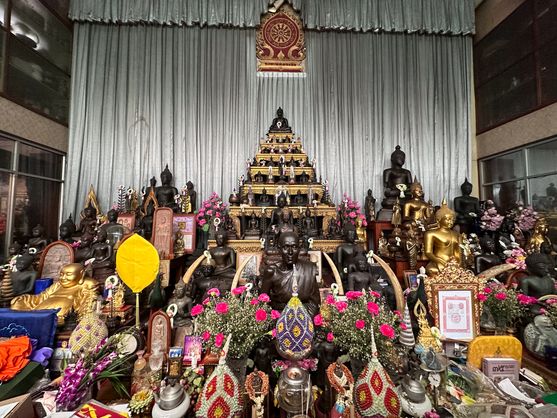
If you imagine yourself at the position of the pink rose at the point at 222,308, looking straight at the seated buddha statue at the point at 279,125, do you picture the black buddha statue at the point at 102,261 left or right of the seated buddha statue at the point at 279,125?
left

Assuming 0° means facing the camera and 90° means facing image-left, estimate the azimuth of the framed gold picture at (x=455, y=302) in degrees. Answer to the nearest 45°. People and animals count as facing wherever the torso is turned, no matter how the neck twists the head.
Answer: approximately 0°

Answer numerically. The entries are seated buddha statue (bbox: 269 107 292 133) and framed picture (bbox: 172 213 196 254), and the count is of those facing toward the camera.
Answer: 2

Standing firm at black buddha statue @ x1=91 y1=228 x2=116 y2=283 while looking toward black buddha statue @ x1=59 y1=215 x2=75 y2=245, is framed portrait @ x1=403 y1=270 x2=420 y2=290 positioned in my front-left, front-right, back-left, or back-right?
back-right

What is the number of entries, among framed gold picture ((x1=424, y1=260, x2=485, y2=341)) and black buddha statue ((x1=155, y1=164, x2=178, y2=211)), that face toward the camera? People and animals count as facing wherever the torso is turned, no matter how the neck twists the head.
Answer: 2

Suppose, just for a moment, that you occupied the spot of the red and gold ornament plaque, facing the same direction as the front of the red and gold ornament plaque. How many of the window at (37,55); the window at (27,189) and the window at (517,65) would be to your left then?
1

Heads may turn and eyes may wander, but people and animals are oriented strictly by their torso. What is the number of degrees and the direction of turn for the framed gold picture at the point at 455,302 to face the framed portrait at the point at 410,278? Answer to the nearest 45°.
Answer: approximately 135° to its right

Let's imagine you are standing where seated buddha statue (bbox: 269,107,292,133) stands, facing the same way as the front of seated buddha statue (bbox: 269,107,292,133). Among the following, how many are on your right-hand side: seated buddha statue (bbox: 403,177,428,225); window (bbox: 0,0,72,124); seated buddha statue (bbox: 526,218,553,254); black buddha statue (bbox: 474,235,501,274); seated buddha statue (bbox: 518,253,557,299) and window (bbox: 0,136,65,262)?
2

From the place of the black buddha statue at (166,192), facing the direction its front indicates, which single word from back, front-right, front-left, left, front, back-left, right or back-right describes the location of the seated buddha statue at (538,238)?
front-left
